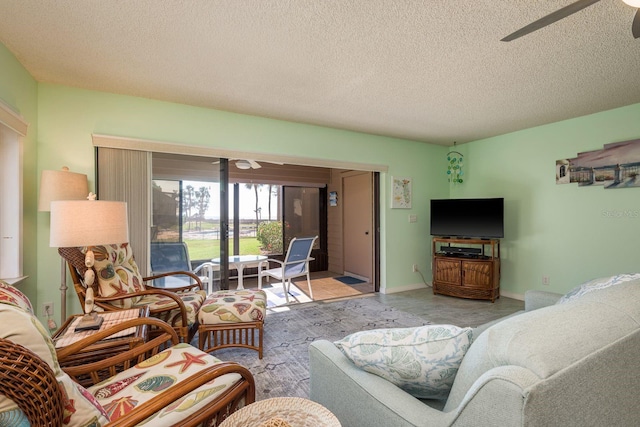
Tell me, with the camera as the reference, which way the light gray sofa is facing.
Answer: facing away from the viewer and to the left of the viewer

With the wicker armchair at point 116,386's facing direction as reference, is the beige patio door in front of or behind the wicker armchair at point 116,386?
in front

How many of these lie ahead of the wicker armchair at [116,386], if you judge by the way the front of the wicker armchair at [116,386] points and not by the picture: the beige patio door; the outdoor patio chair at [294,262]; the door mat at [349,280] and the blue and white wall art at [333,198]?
4

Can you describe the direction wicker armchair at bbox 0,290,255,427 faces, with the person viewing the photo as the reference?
facing away from the viewer and to the right of the viewer

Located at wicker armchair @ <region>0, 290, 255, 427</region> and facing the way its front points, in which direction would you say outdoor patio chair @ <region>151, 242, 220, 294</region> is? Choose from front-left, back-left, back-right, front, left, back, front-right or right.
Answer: front-left

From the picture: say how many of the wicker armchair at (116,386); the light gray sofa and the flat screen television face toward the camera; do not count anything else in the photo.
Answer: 1

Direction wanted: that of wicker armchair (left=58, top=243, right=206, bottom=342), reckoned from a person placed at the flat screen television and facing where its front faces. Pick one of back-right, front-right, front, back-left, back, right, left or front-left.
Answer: front-right

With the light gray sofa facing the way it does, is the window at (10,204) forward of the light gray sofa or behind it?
forward

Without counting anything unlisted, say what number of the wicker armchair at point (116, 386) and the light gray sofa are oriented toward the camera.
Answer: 0
